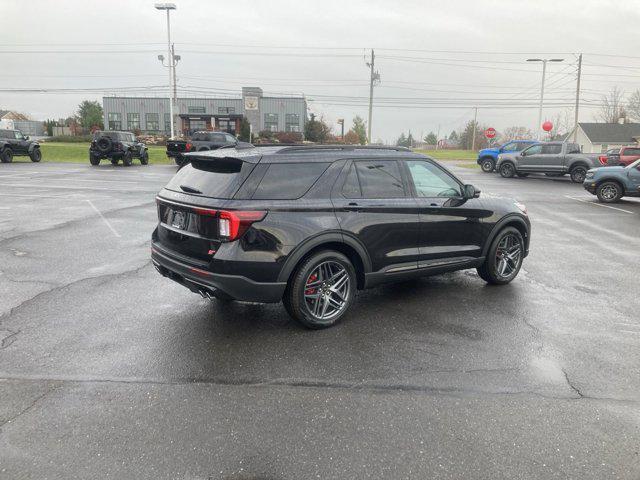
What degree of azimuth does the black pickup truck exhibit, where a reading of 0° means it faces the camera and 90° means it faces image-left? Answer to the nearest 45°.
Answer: approximately 225°

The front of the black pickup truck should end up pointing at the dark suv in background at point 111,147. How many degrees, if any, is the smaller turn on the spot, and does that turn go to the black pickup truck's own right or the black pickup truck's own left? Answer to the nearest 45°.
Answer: approximately 135° to the black pickup truck's own left

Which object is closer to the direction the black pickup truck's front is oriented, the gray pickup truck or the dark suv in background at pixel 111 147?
the gray pickup truck

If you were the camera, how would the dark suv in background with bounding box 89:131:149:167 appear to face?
facing away from the viewer and to the right of the viewer

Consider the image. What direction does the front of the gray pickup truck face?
to the viewer's left

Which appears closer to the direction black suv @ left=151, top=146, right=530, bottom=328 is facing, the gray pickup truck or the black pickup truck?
the gray pickup truck

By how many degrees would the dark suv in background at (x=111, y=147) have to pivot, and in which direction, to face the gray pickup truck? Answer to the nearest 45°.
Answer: approximately 90° to its right

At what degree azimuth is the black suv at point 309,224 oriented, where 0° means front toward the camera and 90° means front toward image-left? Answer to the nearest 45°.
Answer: approximately 225°
